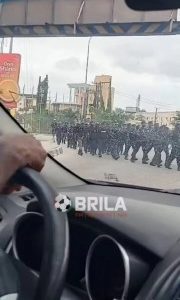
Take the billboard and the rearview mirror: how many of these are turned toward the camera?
2

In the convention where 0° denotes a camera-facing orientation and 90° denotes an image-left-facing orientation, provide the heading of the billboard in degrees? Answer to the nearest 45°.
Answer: approximately 0°

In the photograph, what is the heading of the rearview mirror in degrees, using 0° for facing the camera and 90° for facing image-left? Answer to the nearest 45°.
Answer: approximately 0°

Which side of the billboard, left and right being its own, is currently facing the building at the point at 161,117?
left

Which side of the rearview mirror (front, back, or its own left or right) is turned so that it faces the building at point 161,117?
back

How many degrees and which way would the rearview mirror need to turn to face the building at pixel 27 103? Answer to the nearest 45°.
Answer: approximately 135° to its right
